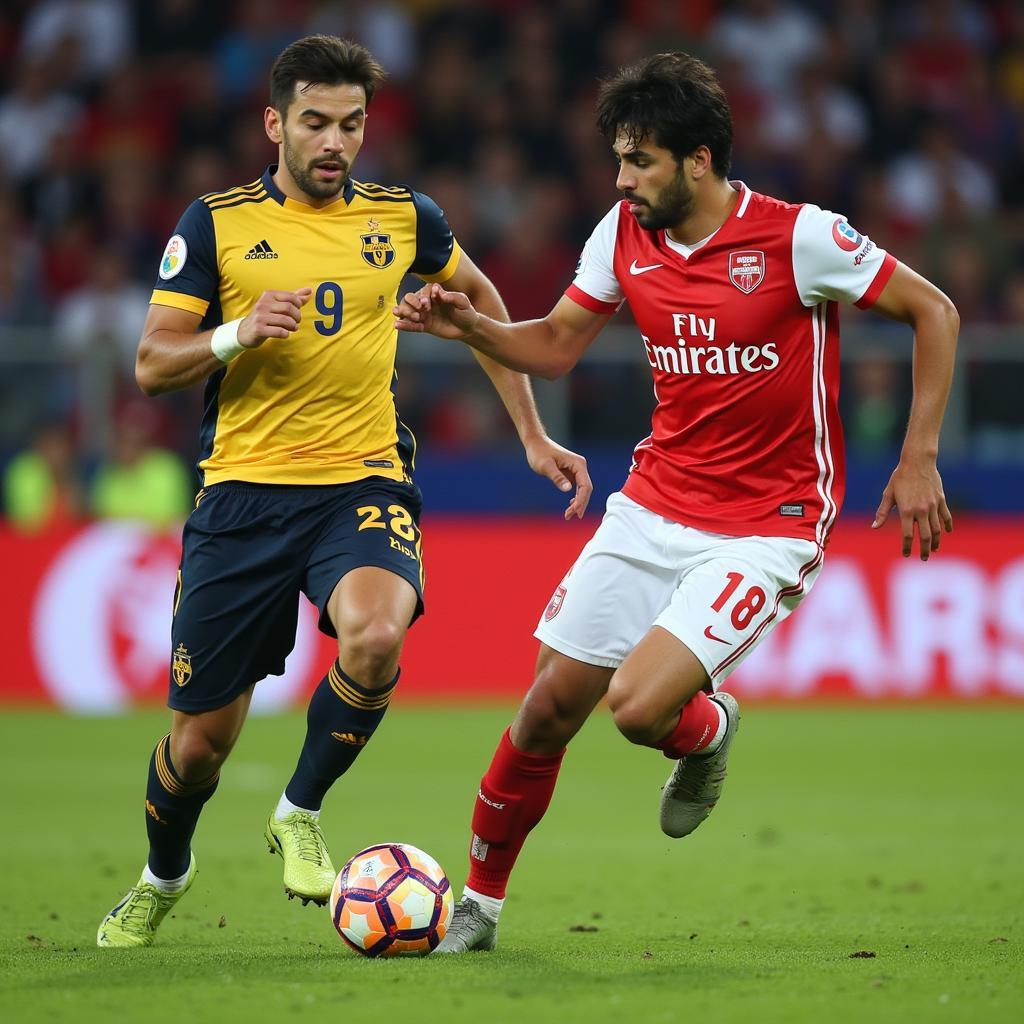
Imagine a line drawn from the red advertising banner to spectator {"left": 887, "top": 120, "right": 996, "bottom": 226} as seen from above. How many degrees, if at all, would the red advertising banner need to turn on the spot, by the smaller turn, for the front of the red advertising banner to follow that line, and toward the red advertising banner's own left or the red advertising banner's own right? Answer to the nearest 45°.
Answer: approximately 135° to the red advertising banner's own left

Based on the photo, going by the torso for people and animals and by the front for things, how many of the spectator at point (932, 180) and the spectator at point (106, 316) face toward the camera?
2

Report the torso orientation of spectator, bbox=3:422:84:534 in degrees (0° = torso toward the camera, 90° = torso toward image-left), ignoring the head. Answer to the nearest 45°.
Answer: approximately 0°

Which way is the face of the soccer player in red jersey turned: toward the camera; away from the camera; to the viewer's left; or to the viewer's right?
to the viewer's left

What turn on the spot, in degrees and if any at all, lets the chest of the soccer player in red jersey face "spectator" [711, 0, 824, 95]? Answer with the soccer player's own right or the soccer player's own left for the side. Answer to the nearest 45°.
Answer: approximately 135° to the soccer player's own right

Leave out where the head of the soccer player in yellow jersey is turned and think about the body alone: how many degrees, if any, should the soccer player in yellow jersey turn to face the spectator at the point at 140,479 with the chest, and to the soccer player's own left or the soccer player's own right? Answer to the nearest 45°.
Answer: approximately 180°

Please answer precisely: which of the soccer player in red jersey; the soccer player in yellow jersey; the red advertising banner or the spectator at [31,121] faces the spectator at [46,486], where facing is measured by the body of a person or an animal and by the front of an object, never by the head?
the spectator at [31,121]

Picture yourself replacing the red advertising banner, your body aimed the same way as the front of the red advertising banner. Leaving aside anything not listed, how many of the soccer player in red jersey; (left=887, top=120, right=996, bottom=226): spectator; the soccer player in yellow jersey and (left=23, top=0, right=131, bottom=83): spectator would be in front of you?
2

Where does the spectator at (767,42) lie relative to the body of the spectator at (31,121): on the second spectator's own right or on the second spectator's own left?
on the second spectator's own left

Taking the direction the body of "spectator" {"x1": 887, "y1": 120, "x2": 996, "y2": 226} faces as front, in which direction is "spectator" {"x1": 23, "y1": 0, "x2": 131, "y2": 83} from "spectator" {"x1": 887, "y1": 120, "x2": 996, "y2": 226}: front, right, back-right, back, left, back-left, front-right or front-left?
right

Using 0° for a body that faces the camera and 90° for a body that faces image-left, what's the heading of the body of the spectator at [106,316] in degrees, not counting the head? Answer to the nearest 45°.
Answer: approximately 0°

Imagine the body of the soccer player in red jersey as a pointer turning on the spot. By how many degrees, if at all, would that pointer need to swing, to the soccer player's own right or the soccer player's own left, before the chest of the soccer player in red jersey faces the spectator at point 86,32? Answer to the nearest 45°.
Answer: approximately 90° to the soccer player's own right

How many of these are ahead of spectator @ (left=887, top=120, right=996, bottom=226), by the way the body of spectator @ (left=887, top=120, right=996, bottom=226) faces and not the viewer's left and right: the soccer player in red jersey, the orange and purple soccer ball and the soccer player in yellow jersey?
3

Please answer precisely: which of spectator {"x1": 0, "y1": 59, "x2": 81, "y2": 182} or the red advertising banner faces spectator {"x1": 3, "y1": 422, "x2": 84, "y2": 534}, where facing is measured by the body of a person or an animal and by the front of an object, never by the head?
spectator {"x1": 0, "y1": 59, "x2": 81, "y2": 182}

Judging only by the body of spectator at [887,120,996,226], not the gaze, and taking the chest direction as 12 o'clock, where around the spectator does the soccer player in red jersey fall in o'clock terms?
The soccer player in red jersey is roughly at 12 o'clock from the spectator.
